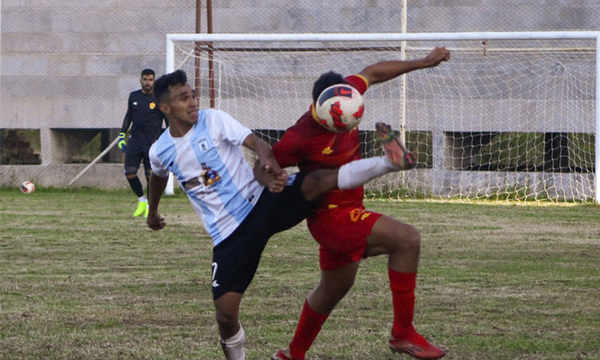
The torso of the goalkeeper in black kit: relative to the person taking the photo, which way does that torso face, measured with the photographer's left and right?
facing the viewer

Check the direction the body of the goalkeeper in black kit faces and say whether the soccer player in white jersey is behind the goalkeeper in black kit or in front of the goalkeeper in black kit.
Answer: in front

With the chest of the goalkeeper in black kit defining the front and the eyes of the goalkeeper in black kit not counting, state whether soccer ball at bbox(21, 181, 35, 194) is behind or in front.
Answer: behind

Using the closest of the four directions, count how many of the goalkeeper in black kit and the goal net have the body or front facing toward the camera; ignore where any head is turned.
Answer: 2

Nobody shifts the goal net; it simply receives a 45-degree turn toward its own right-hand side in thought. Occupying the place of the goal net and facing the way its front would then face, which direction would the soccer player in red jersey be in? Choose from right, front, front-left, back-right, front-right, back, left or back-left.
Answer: front-left

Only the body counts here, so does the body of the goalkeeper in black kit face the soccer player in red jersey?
yes

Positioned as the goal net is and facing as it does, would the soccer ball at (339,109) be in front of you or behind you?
in front

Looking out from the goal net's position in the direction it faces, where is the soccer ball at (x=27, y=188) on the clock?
The soccer ball is roughly at 3 o'clock from the goal net.

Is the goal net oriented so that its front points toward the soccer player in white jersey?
yes

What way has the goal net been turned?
toward the camera
